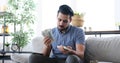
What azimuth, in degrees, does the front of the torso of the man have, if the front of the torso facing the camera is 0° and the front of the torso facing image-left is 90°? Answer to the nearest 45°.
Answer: approximately 45°

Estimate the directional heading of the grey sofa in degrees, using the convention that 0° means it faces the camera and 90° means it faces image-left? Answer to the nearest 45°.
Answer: approximately 0°

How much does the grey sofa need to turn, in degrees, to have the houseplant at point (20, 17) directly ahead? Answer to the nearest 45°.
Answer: approximately 135° to its right
